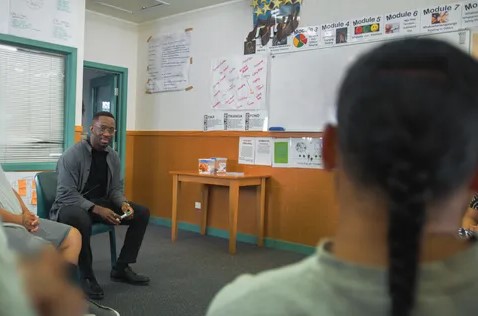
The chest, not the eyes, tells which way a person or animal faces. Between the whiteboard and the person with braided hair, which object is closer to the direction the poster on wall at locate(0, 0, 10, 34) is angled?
the person with braided hair

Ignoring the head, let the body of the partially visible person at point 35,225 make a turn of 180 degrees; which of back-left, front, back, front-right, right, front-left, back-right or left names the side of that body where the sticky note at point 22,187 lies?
right

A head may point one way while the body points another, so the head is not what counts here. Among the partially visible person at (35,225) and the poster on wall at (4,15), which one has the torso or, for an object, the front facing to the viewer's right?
the partially visible person

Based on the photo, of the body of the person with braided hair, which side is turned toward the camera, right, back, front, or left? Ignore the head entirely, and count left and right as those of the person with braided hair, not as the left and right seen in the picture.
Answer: back

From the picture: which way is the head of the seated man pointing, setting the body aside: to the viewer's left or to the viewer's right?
to the viewer's right

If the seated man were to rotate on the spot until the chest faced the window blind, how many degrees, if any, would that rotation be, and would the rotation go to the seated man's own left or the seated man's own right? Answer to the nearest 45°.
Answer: approximately 180°

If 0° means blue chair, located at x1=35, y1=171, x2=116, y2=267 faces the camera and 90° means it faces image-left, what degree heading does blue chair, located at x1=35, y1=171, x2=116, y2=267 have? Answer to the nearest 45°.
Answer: approximately 315°

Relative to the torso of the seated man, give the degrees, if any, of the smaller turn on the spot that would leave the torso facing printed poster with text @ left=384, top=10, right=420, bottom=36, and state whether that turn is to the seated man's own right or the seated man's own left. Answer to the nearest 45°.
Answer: approximately 45° to the seated man's own left
